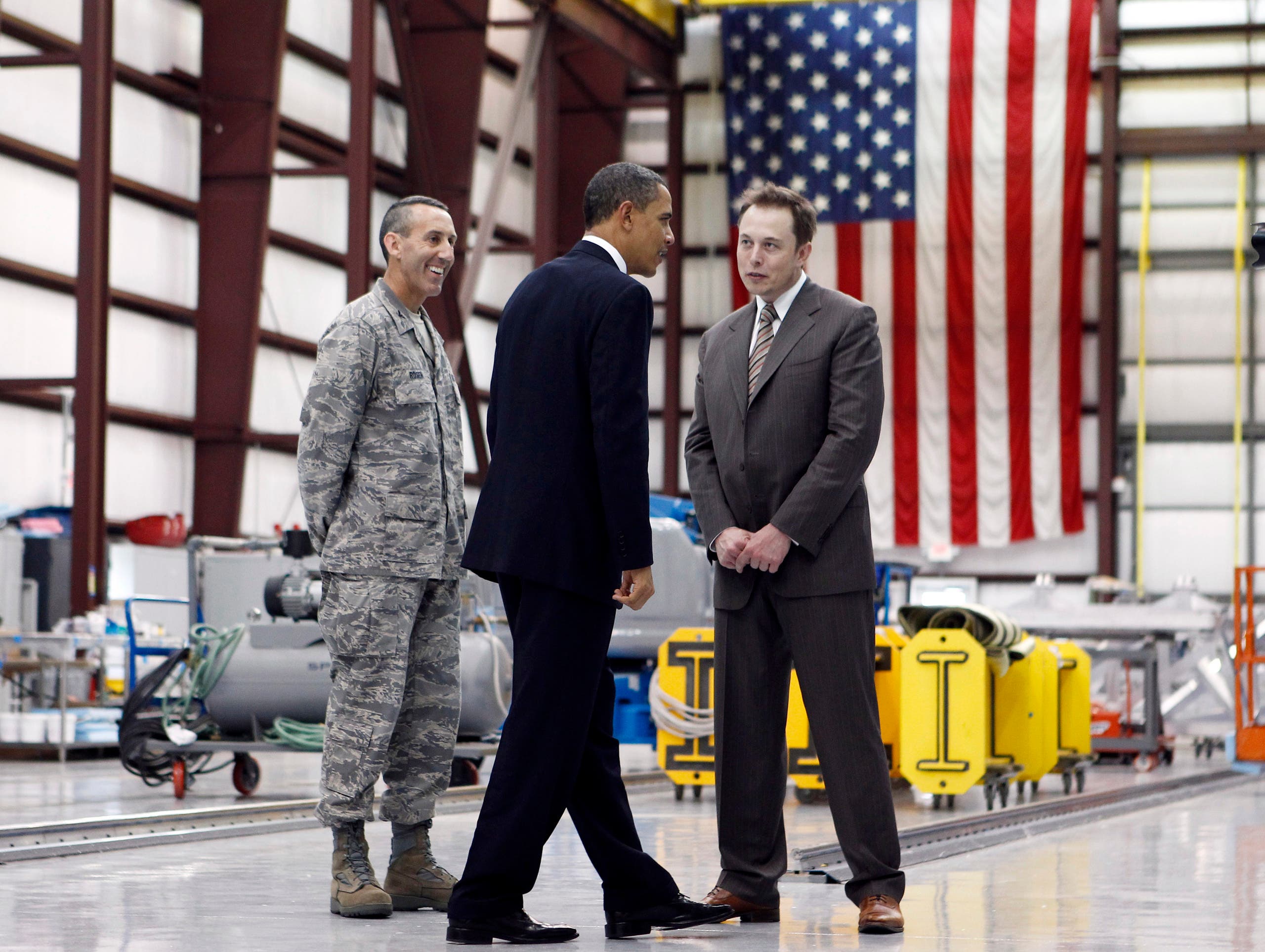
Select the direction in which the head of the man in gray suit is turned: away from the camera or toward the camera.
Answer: toward the camera

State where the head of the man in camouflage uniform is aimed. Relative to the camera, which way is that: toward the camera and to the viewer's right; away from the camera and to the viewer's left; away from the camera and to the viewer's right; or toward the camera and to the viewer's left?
toward the camera and to the viewer's right

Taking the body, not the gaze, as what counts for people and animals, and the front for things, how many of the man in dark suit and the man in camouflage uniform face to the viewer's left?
0

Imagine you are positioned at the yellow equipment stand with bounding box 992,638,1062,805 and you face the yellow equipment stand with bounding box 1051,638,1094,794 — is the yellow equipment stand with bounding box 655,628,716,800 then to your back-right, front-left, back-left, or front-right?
back-left

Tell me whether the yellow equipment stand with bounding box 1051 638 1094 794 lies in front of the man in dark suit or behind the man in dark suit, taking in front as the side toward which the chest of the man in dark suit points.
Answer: in front

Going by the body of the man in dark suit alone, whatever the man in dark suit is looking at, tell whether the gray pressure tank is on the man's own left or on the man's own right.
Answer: on the man's own left

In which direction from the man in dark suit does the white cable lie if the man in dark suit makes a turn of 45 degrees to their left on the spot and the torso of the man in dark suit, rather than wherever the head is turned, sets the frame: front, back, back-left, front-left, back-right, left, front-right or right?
front

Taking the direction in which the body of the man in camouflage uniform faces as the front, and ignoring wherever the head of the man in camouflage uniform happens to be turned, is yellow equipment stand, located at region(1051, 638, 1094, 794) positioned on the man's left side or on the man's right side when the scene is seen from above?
on the man's left side

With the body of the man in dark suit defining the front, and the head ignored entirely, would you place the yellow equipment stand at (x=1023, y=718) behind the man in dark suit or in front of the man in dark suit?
in front

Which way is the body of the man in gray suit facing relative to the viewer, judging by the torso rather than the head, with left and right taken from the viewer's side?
facing the viewer and to the left of the viewer

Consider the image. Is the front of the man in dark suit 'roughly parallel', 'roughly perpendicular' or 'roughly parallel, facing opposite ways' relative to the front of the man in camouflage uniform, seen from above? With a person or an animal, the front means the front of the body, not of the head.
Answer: roughly perpendicular

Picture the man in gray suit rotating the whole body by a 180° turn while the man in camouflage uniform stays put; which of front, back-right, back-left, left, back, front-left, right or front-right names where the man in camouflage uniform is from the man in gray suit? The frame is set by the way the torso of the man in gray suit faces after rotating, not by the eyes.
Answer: back-left

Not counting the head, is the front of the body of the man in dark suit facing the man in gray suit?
yes

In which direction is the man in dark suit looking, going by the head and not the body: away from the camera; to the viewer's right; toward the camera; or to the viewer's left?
to the viewer's right

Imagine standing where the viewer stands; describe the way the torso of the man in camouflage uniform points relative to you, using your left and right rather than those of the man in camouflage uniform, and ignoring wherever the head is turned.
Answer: facing the viewer and to the right of the viewer

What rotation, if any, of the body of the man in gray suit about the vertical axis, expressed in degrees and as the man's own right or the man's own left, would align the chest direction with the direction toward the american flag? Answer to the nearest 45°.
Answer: approximately 135° to the man's own right

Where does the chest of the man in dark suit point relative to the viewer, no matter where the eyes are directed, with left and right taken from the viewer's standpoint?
facing away from the viewer and to the right of the viewer

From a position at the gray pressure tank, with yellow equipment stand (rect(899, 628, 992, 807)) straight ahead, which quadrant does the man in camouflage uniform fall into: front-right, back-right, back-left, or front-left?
front-right
